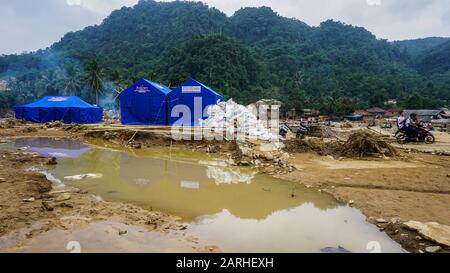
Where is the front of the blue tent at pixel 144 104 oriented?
toward the camera

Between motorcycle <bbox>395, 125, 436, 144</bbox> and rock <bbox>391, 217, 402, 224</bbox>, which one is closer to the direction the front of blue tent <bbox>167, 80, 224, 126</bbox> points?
the rock

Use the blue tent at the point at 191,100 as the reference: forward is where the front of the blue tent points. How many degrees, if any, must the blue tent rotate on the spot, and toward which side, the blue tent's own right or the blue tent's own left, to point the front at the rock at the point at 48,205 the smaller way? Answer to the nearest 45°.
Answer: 0° — it already faces it

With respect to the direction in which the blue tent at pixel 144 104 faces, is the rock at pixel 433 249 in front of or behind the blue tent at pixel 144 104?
in front

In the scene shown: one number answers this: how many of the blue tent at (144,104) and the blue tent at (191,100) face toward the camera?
2

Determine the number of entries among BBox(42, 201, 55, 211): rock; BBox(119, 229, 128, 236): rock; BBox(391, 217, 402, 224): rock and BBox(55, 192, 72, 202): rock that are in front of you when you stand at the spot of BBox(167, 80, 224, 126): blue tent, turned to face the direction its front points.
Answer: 4

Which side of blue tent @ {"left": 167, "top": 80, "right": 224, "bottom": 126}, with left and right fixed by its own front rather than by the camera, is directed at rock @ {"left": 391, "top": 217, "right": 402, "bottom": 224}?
front

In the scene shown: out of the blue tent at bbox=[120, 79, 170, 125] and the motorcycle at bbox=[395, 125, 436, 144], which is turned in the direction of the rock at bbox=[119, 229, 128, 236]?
the blue tent

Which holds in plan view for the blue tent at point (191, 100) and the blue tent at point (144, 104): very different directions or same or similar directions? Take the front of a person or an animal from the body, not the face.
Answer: same or similar directions

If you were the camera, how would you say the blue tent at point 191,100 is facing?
facing the viewer
